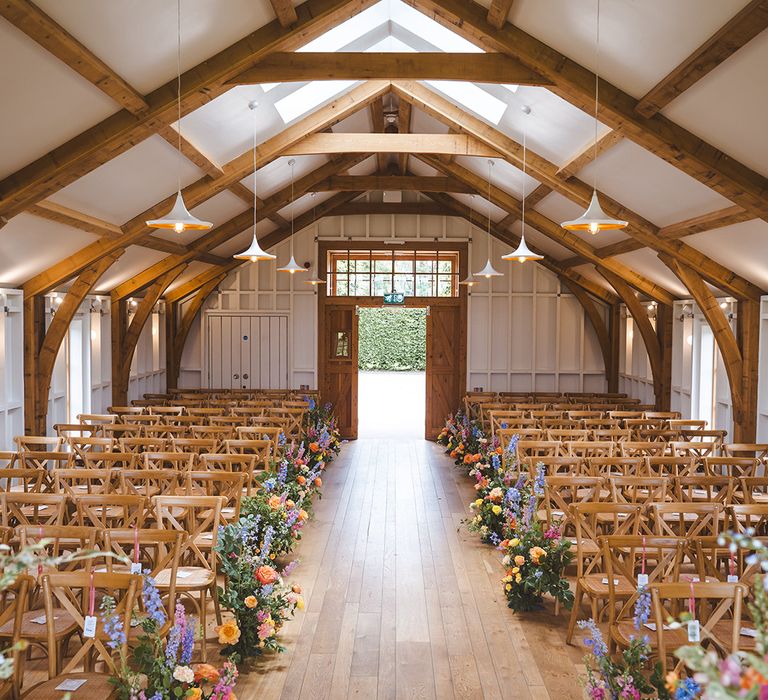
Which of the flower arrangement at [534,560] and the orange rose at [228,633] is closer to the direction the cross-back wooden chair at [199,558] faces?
the orange rose

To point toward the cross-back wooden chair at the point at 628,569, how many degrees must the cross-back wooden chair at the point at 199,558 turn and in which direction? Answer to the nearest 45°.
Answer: approximately 45° to its left

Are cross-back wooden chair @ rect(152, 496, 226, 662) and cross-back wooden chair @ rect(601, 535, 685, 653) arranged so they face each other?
no

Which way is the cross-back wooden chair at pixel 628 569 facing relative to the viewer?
toward the camera

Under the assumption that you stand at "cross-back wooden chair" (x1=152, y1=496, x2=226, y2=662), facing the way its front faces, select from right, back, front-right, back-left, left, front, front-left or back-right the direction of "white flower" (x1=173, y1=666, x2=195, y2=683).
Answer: front

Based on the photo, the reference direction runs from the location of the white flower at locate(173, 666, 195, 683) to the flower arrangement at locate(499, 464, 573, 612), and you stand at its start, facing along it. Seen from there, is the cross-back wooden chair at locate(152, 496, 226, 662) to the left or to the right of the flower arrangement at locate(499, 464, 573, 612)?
left

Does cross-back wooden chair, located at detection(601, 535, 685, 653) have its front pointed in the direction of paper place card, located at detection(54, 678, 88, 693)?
no

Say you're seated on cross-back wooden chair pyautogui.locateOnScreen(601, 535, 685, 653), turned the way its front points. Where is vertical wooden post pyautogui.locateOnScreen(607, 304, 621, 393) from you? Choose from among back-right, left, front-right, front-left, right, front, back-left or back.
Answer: back

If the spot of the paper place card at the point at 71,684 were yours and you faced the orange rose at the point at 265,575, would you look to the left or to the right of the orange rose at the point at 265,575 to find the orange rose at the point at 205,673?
right

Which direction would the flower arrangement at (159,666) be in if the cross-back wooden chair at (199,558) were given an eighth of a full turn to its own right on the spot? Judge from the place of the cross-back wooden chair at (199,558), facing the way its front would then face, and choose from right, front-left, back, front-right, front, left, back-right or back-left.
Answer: front-left

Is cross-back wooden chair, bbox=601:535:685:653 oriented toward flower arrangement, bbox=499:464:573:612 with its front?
no

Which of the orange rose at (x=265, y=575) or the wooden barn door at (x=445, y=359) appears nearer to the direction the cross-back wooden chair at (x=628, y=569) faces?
the orange rose
